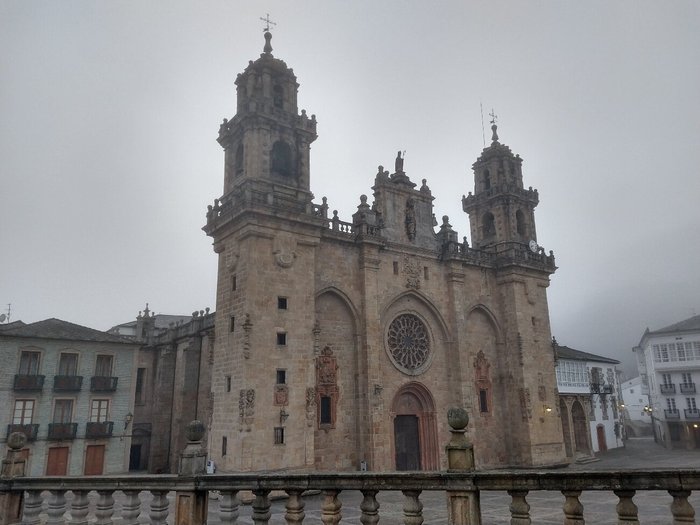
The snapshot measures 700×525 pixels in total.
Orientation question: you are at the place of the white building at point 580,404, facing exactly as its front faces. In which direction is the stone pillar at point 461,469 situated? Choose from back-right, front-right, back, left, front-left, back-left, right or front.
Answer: front-right

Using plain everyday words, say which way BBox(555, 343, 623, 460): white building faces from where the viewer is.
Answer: facing the viewer and to the right of the viewer

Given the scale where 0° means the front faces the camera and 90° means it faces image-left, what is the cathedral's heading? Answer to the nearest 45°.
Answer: approximately 315°

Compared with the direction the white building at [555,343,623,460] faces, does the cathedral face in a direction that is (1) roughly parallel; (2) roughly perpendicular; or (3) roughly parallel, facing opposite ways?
roughly parallel

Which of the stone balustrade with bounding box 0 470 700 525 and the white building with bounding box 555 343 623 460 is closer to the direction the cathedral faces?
the stone balustrade

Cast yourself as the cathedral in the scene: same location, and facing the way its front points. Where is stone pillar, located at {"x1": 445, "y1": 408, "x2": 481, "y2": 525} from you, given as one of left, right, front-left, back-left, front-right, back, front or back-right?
front-right

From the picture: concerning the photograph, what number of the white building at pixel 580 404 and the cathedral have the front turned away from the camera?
0

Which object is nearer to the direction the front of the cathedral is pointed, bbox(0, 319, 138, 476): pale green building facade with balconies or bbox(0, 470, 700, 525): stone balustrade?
the stone balustrade

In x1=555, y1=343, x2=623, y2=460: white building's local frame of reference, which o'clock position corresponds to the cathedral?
The cathedral is roughly at 2 o'clock from the white building.

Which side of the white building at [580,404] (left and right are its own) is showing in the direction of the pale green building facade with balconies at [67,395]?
right

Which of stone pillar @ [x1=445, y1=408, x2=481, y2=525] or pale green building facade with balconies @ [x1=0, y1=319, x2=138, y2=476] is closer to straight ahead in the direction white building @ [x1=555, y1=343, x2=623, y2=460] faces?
the stone pillar
